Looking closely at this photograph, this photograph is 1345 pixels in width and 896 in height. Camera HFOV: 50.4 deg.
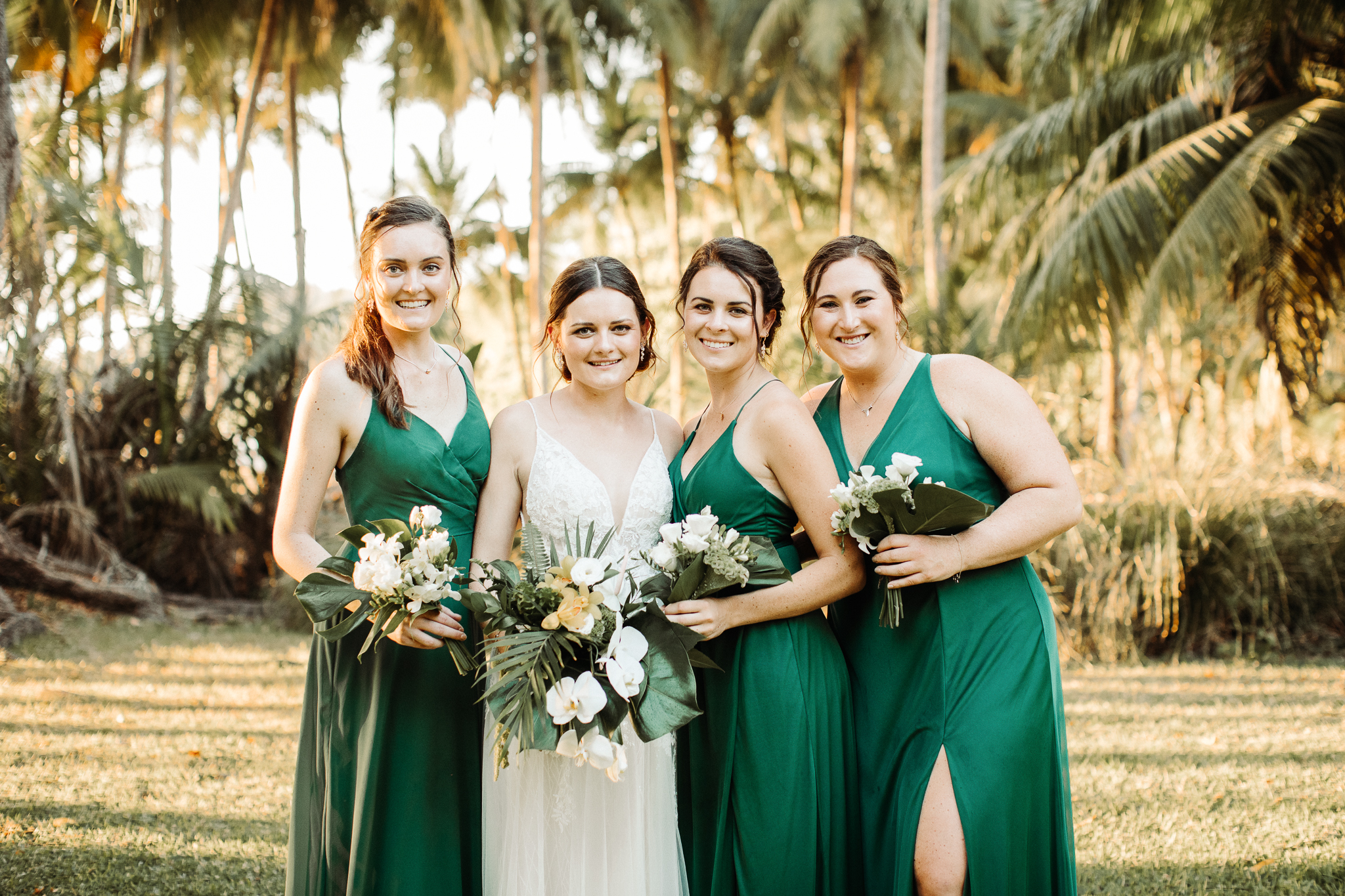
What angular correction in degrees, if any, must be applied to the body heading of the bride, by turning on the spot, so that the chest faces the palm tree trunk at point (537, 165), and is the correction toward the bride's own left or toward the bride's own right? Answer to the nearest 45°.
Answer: approximately 180°

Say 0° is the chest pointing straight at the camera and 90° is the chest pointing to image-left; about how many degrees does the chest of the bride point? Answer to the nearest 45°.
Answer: approximately 0°

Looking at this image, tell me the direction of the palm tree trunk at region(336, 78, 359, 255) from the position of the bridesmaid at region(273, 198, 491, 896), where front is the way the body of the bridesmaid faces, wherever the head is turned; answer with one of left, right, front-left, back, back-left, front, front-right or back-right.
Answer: back-left

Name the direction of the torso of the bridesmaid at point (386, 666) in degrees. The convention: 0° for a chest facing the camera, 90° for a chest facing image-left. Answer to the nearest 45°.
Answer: approximately 315°

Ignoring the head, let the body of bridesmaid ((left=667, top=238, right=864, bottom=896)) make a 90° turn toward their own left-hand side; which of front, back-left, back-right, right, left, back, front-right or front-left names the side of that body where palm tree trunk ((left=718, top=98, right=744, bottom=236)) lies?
back-left

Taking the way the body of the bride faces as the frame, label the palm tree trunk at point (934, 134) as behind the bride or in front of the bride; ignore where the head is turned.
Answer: behind
